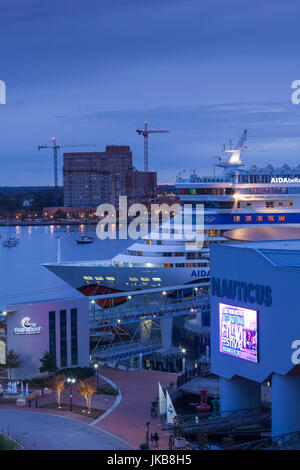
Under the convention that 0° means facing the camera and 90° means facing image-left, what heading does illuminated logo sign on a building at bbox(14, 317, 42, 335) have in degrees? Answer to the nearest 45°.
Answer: approximately 0°

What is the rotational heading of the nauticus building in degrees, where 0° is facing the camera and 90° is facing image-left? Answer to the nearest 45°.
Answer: approximately 45°

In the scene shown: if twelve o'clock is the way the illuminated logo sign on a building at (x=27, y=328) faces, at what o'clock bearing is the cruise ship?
The cruise ship is roughly at 7 o'clock from the illuminated logo sign on a building.

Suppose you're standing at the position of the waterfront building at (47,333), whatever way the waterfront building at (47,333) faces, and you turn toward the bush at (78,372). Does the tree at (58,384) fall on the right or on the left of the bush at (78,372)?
right
